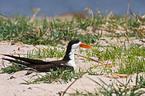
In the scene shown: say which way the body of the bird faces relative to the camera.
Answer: to the viewer's right
